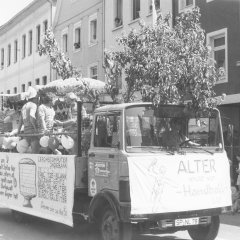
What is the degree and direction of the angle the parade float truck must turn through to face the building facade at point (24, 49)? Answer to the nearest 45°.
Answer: approximately 135° to its left

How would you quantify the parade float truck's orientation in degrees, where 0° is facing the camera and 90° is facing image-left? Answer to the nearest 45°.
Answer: approximately 315°

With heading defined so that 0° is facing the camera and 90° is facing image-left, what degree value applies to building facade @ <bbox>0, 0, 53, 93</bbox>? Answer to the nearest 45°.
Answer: approximately 45°

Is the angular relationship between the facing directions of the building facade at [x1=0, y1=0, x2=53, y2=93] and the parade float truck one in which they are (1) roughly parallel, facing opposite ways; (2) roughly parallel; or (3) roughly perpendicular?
roughly perpendicular

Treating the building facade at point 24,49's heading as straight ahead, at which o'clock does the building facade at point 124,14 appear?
the building facade at point 124,14 is roughly at 10 o'clock from the building facade at point 24,49.

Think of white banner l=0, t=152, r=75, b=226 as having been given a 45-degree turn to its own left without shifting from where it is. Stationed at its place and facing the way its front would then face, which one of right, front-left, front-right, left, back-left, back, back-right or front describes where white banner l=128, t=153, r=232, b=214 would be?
front-left
